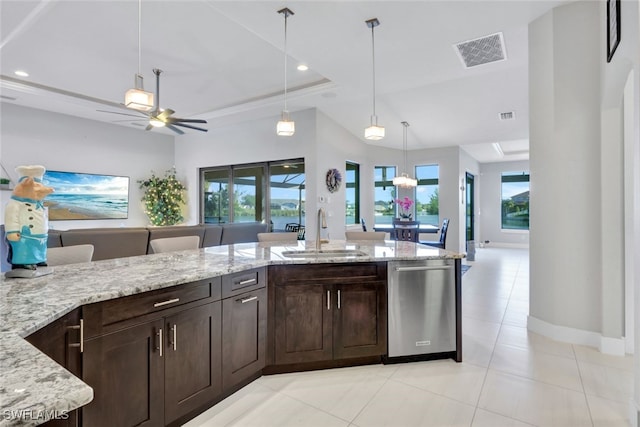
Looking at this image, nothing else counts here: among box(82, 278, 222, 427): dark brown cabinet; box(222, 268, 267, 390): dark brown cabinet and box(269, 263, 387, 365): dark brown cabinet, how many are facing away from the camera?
0

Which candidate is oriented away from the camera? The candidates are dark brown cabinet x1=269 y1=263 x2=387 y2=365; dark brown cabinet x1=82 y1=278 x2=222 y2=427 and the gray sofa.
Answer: the gray sofa

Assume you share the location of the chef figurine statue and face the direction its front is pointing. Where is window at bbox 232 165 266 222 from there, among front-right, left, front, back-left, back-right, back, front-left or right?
left

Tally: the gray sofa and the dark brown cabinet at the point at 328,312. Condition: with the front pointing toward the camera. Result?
1

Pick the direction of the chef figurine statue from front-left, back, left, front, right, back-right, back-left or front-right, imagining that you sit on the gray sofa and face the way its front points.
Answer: back

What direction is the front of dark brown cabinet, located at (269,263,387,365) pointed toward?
toward the camera

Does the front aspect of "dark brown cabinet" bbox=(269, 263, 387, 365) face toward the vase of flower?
no

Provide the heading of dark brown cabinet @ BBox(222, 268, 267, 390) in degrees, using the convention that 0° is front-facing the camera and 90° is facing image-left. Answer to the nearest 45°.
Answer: approximately 315°

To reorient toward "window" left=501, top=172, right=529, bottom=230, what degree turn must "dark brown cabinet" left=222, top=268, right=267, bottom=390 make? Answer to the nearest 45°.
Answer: approximately 90° to its left

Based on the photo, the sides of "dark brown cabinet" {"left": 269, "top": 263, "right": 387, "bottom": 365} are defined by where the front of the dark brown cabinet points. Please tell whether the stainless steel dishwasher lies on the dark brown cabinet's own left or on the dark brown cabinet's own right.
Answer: on the dark brown cabinet's own left

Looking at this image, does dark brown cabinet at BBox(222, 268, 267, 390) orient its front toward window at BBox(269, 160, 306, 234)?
no

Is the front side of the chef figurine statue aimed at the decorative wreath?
no

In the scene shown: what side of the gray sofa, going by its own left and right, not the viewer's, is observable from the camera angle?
back

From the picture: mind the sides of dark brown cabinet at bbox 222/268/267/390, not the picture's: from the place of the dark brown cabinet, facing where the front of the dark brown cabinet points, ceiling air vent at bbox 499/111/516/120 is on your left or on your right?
on your left

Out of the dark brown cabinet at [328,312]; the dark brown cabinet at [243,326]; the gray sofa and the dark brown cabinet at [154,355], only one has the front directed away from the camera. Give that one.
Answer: the gray sofa
